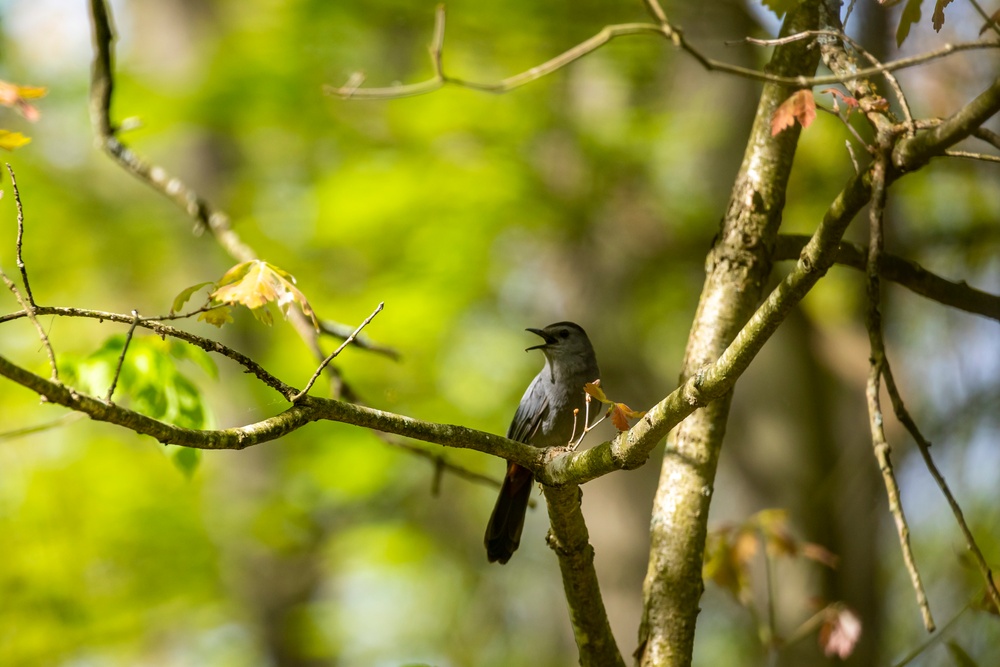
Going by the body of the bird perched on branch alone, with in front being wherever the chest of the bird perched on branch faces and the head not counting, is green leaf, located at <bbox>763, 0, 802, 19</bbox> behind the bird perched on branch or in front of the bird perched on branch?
in front
